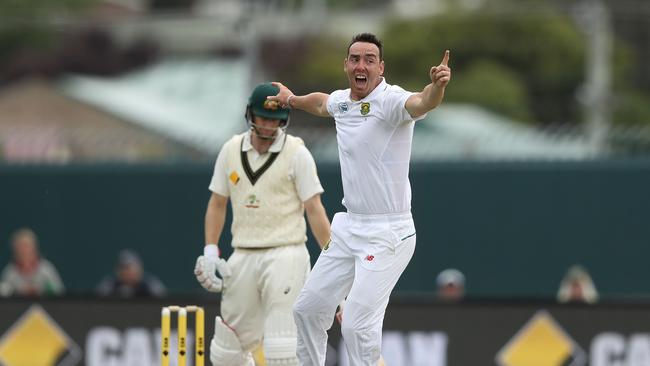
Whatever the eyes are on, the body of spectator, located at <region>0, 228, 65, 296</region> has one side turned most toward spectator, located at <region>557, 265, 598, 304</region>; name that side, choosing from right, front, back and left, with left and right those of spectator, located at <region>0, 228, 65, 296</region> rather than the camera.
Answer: left

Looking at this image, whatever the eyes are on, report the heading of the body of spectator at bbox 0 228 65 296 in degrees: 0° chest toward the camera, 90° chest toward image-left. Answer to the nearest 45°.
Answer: approximately 0°

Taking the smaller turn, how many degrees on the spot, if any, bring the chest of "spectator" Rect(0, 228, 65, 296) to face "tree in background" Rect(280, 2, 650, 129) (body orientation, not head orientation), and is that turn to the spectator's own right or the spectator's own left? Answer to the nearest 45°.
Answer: approximately 135° to the spectator's own left

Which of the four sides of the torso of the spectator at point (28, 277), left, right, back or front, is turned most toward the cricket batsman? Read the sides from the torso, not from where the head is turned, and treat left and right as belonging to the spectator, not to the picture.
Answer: front

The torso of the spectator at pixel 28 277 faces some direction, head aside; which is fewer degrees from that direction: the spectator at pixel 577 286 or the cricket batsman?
the cricket batsman

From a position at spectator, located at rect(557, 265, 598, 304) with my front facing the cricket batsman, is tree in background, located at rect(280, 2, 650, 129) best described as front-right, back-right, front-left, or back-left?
back-right

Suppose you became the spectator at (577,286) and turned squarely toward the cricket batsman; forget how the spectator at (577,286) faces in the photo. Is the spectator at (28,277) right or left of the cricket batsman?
right

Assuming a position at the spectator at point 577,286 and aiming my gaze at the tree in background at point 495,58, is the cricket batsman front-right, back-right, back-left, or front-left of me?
back-left
